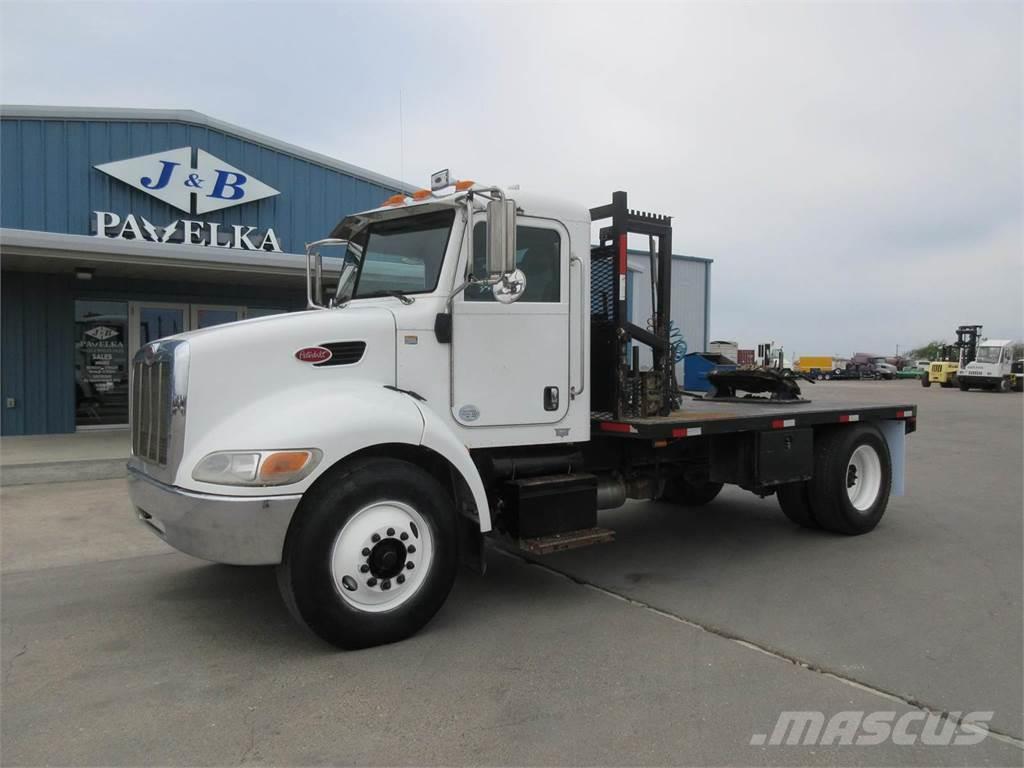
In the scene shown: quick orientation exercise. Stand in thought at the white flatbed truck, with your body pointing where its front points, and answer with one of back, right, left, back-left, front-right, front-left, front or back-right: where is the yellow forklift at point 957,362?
back

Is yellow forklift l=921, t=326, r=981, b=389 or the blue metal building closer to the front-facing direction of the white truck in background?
the blue metal building

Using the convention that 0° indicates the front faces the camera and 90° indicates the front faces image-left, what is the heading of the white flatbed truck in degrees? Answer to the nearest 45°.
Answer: approximately 45°

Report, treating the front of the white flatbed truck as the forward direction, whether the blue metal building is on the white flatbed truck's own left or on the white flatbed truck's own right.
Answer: on the white flatbed truck's own right

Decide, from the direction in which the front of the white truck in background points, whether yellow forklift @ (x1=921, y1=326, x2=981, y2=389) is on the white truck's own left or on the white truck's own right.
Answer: on the white truck's own right

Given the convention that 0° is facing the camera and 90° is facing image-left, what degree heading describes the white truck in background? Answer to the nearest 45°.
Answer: approximately 45°

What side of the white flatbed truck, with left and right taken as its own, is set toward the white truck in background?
back
